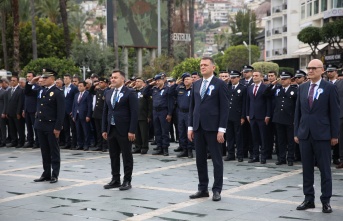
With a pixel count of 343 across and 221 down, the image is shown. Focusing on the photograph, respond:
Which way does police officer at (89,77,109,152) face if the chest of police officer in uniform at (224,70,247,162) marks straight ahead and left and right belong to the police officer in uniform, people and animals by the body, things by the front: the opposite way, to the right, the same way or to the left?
the same way

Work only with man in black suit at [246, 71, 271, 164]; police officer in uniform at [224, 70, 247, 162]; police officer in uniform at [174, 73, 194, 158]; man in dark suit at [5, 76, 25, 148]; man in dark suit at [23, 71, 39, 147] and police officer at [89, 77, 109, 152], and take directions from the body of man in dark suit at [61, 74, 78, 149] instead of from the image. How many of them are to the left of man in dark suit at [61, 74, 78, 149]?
4

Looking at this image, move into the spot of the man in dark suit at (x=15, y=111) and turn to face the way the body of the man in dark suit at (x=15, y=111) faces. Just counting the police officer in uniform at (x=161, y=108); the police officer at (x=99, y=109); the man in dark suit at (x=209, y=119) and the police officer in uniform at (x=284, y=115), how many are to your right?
0

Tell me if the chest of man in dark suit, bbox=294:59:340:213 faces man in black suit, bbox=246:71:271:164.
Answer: no

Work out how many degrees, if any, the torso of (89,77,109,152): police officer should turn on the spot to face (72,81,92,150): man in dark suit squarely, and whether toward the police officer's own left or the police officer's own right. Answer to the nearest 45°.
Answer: approximately 90° to the police officer's own right

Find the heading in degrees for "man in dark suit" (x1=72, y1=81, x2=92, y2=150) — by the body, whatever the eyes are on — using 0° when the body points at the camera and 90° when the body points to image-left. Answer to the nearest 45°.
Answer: approximately 45°

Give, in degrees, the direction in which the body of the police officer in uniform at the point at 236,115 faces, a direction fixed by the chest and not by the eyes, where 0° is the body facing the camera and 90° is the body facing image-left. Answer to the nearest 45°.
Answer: approximately 45°

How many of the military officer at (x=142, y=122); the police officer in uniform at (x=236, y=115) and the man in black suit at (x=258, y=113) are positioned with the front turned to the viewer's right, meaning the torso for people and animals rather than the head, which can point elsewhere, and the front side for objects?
0

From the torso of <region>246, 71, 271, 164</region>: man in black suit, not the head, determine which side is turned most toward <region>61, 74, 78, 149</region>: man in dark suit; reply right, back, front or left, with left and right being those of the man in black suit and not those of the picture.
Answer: right

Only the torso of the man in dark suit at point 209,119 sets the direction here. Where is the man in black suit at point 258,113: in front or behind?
behind

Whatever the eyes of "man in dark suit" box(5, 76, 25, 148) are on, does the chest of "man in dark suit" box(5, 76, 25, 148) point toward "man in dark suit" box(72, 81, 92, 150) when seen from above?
no

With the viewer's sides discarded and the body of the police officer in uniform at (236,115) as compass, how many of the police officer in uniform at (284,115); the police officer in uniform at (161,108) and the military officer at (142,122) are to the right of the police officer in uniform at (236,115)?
2

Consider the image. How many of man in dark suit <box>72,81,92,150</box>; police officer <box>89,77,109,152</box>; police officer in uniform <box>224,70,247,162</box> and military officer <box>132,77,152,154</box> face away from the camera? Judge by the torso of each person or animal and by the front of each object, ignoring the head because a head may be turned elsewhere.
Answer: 0

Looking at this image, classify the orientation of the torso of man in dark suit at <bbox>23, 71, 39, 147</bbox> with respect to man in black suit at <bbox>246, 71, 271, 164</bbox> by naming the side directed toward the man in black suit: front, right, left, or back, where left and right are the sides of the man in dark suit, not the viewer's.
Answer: left

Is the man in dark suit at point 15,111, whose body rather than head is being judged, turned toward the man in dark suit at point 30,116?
no

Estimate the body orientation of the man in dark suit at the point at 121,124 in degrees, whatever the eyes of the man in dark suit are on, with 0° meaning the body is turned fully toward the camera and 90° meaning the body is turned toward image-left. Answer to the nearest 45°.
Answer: approximately 45°

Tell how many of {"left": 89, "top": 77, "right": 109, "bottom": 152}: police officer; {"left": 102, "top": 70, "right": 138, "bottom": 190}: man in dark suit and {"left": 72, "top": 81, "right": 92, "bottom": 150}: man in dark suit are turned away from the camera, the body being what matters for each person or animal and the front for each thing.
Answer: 0

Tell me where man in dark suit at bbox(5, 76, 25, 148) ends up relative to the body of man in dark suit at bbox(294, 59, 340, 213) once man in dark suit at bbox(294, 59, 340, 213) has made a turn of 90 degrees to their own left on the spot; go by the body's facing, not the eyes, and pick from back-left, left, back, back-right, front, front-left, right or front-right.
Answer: back
